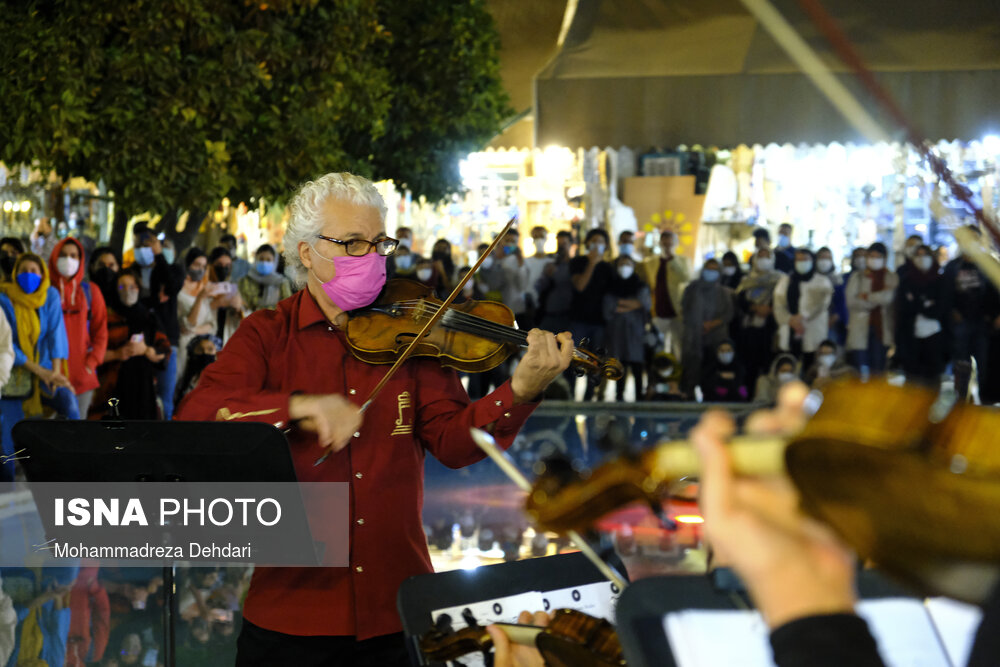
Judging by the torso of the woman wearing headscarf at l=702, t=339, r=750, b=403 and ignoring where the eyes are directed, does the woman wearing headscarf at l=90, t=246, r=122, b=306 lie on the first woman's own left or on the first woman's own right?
on the first woman's own right

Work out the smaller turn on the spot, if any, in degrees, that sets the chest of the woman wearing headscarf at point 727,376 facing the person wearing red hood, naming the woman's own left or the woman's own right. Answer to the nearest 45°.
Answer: approximately 45° to the woman's own right

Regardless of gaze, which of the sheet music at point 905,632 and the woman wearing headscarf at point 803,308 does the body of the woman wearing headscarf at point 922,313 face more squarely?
the sheet music

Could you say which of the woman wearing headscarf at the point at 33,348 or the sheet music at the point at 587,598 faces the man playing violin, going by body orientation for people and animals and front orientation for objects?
the woman wearing headscarf

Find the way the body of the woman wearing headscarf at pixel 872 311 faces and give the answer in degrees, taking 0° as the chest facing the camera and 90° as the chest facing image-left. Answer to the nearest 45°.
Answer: approximately 0°

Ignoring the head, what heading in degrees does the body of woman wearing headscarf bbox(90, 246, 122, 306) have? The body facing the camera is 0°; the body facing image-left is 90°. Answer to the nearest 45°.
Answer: approximately 0°

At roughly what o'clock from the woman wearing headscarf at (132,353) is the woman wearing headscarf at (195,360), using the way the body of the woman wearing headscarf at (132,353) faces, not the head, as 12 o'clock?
the woman wearing headscarf at (195,360) is roughly at 10 o'clock from the woman wearing headscarf at (132,353).

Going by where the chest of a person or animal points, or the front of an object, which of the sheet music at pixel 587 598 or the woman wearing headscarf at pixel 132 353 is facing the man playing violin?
the woman wearing headscarf

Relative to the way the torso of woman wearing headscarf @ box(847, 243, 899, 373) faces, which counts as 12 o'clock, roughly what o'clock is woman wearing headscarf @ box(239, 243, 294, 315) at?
woman wearing headscarf @ box(239, 243, 294, 315) is roughly at 2 o'clock from woman wearing headscarf @ box(847, 243, 899, 373).

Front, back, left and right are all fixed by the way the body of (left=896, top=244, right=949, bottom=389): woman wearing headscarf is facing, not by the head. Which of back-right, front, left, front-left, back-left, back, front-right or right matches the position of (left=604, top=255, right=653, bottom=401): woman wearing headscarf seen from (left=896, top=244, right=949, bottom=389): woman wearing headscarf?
right
